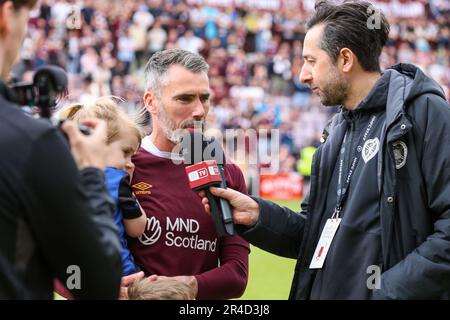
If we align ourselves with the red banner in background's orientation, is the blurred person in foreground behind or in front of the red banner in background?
in front

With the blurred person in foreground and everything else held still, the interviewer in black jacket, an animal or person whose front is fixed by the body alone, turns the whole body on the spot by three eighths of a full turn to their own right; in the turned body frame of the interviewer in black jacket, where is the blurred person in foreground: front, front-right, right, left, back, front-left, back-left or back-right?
back-left

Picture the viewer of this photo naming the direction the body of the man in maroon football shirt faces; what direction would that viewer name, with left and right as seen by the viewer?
facing the viewer and to the right of the viewer

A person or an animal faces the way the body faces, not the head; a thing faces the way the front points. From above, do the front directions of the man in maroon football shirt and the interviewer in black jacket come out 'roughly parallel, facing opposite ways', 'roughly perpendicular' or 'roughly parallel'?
roughly perpendicular

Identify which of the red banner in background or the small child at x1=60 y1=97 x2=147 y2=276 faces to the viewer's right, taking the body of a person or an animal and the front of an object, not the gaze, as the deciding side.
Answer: the small child

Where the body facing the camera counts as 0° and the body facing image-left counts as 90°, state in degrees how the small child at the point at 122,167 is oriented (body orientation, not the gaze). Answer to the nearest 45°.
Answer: approximately 270°

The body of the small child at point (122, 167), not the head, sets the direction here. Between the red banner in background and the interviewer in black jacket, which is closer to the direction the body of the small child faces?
the interviewer in black jacket

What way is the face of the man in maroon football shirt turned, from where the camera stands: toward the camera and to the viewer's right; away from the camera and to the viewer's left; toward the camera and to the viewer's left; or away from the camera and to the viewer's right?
toward the camera and to the viewer's right

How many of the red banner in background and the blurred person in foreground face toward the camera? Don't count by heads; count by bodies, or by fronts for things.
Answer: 1

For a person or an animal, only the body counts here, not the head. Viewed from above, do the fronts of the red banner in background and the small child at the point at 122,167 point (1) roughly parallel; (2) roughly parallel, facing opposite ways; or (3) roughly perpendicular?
roughly perpendicular

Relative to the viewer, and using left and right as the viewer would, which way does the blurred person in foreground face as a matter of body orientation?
facing away from the viewer and to the right of the viewer

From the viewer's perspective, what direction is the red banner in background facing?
toward the camera

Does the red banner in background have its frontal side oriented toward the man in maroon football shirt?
yes

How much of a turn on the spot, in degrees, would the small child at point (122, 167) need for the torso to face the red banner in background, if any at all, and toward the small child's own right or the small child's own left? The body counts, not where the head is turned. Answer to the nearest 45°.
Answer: approximately 90° to the small child's own left
